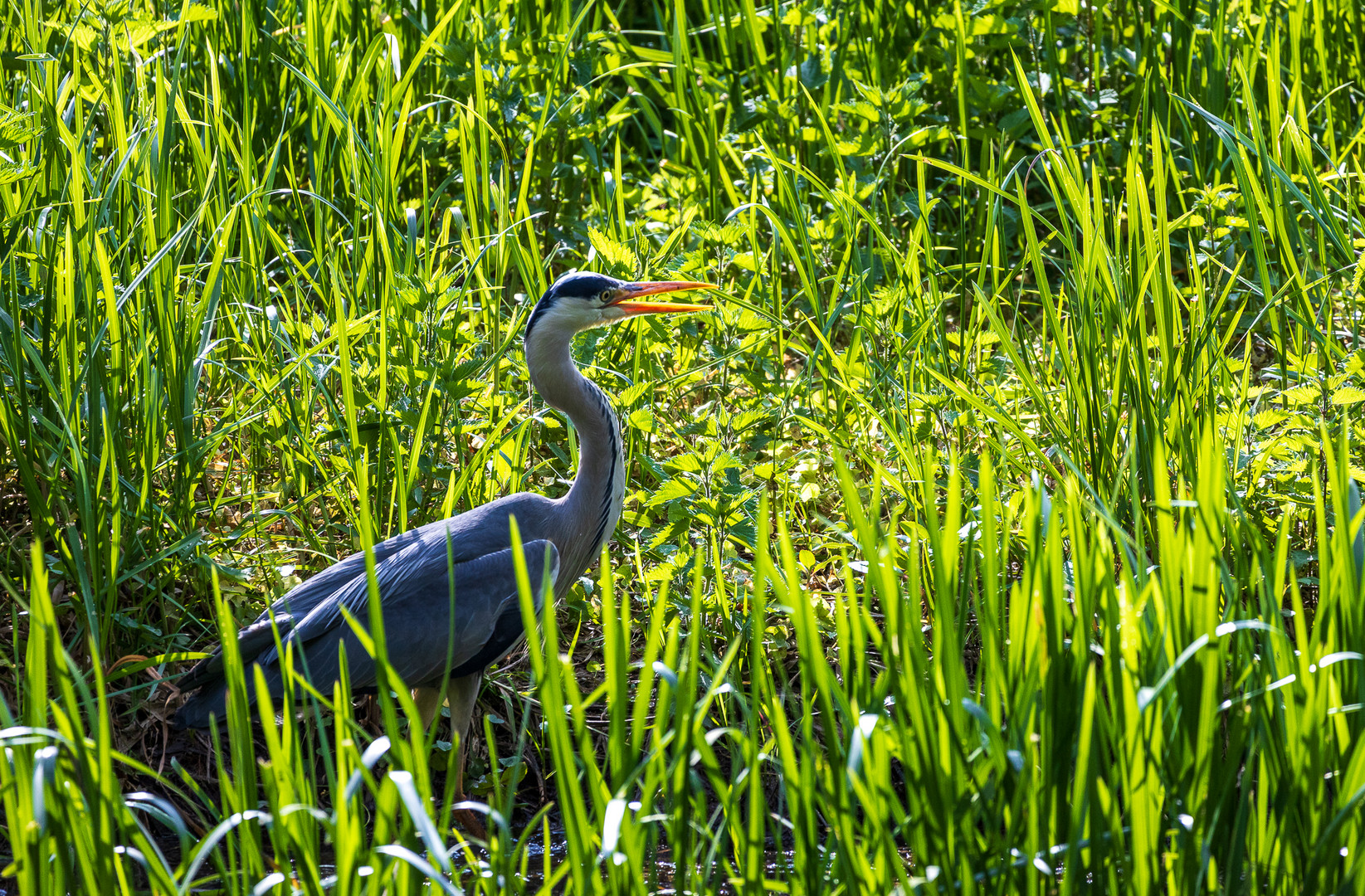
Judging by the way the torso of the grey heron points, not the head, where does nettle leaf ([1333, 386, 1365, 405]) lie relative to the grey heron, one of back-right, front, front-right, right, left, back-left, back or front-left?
front

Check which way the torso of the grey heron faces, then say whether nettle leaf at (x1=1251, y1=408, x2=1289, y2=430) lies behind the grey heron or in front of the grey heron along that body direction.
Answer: in front

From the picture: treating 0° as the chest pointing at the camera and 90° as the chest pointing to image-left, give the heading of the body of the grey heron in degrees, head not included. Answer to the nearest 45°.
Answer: approximately 270°

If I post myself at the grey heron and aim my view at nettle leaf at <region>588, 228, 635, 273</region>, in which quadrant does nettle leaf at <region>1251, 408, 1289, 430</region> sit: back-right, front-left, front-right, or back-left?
front-right

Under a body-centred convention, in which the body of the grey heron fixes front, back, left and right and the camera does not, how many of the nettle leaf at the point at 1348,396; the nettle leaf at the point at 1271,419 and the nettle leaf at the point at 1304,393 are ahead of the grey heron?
3

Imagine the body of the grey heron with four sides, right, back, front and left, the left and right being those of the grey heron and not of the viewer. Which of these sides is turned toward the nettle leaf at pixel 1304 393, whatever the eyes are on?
front

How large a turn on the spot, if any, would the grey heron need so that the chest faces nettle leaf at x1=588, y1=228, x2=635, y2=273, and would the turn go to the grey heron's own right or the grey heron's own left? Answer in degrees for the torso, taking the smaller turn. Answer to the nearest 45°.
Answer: approximately 45° to the grey heron's own left
